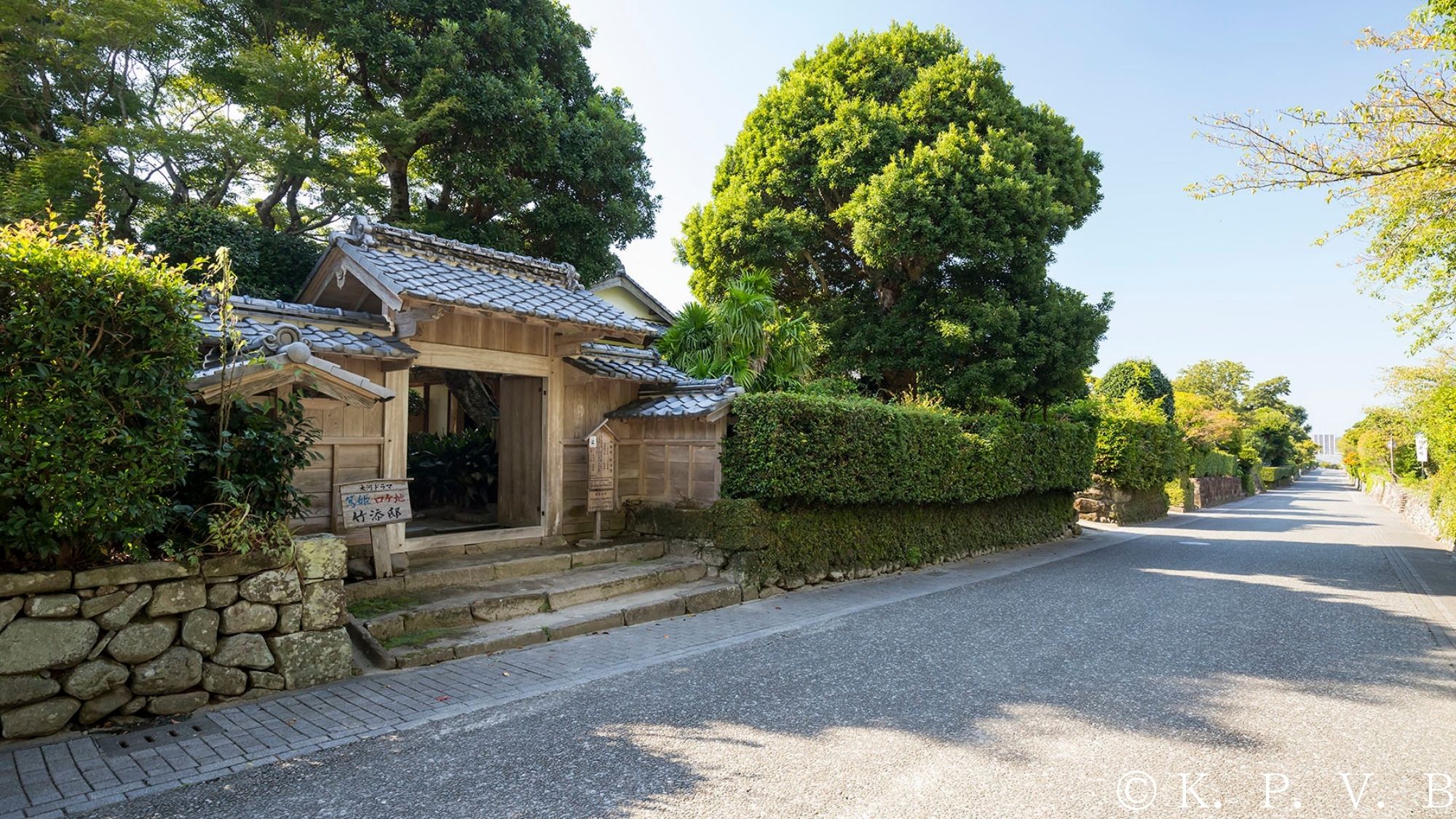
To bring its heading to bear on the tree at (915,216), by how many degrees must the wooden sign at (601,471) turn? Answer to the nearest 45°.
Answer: approximately 135° to its left

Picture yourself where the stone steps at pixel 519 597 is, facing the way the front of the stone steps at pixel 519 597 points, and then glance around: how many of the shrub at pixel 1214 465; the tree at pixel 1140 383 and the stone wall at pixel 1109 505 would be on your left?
3

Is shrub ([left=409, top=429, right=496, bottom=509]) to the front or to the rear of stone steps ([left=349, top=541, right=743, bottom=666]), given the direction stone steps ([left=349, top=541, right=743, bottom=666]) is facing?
to the rear

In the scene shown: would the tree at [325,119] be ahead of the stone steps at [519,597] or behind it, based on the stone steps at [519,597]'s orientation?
behind

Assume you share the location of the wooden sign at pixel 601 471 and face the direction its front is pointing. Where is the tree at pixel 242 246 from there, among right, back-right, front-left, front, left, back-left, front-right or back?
back-right

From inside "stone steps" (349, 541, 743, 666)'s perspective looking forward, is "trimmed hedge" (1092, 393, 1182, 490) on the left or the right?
on its left

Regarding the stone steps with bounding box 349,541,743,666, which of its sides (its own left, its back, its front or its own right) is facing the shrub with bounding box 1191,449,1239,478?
left

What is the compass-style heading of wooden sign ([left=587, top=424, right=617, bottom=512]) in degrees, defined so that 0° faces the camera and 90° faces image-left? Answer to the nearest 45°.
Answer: approximately 0°

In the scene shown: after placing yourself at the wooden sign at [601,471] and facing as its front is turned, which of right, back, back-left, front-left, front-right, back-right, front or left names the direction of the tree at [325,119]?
back-right

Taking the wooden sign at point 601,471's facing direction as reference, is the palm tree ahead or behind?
behind

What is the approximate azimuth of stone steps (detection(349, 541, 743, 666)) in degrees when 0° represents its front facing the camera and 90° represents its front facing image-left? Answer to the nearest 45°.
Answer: approximately 315°

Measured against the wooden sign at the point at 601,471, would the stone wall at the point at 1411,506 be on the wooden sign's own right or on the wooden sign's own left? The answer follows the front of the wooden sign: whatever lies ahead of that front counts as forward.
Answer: on the wooden sign's own left

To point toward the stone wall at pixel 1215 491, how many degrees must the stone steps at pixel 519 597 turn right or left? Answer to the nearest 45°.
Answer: approximately 90° to its left

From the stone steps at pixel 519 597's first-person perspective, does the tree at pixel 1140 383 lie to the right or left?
on its left
